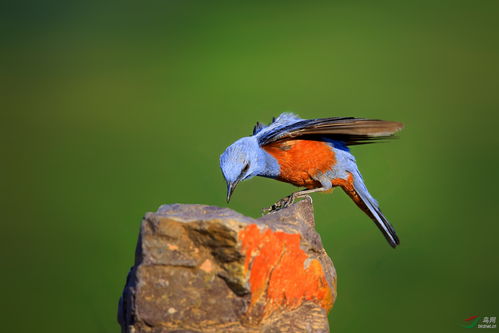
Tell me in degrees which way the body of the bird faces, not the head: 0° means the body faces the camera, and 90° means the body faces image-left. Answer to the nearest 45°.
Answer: approximately 90°
